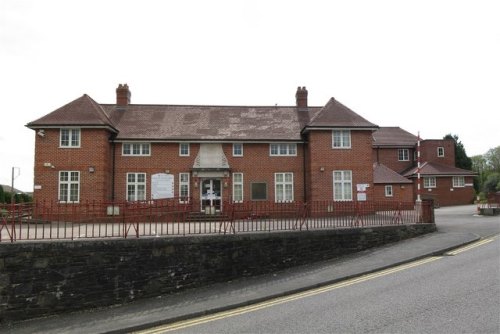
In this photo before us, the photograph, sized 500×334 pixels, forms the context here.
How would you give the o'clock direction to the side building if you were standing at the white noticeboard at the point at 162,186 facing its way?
The side building is roughly at 8 o'clock from the white noticeboard.

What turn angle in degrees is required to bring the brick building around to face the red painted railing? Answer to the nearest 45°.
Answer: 0° — it already faces it

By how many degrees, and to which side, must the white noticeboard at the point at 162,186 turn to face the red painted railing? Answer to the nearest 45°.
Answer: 0° — it already faces it

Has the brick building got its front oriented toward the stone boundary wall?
yes

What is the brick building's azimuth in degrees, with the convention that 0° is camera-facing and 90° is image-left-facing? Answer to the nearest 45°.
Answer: approximately 0°

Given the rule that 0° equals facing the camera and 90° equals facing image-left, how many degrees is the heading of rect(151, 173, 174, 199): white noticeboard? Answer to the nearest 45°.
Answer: approximately 0°

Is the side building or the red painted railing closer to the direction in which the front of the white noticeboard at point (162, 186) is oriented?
the red painted railing
